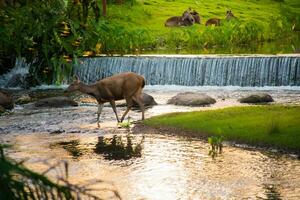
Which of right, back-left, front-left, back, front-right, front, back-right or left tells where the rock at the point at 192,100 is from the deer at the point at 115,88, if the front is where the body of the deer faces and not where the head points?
back-right

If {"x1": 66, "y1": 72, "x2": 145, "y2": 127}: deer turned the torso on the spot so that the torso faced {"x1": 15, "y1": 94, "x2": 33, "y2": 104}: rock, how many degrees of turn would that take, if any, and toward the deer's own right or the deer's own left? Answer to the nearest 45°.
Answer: approximately 45° to the deer's own right

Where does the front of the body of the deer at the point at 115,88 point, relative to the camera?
to the viewer's left

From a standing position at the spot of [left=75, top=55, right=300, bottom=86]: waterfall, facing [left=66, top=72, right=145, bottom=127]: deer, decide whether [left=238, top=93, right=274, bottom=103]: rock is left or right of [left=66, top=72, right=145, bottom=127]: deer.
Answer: left

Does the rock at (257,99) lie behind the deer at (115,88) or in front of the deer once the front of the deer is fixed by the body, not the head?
behind

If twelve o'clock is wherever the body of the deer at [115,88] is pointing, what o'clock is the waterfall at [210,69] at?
The waterfall is roughly at 4 o'clock from the deer.

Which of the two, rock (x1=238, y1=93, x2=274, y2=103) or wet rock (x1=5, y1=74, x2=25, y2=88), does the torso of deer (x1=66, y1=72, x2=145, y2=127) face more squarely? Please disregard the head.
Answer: the wet rock

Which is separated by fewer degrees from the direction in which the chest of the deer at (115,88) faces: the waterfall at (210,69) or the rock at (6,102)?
the rock
